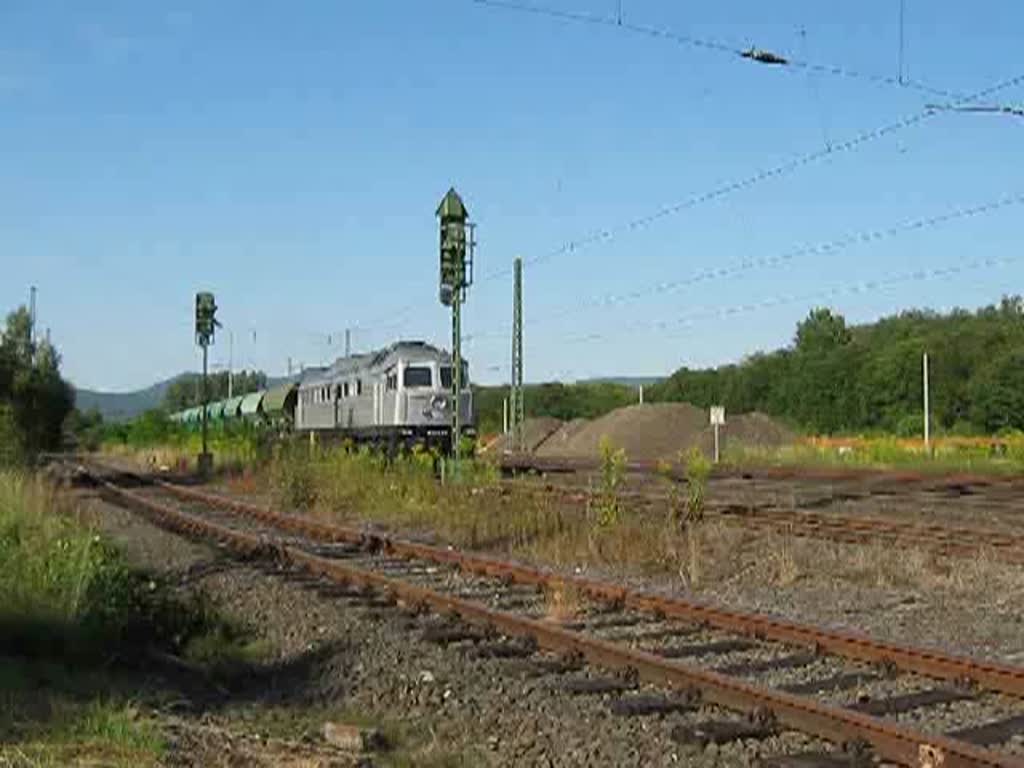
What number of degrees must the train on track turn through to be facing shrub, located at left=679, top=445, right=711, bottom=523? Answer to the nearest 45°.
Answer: approximately 45° to its right

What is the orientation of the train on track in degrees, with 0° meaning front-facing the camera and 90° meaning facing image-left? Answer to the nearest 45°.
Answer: approximately 315°

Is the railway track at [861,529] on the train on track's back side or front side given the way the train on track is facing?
on the front side

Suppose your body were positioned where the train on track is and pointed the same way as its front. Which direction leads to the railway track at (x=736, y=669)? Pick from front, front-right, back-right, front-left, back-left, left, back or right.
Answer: front-right

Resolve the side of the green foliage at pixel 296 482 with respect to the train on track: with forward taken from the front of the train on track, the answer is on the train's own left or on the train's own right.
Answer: on the train's own right

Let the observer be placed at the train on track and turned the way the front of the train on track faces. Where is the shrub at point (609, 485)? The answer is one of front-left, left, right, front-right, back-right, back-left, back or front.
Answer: front-right

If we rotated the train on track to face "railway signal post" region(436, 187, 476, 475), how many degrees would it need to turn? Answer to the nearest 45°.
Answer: approximately 45° to its right
